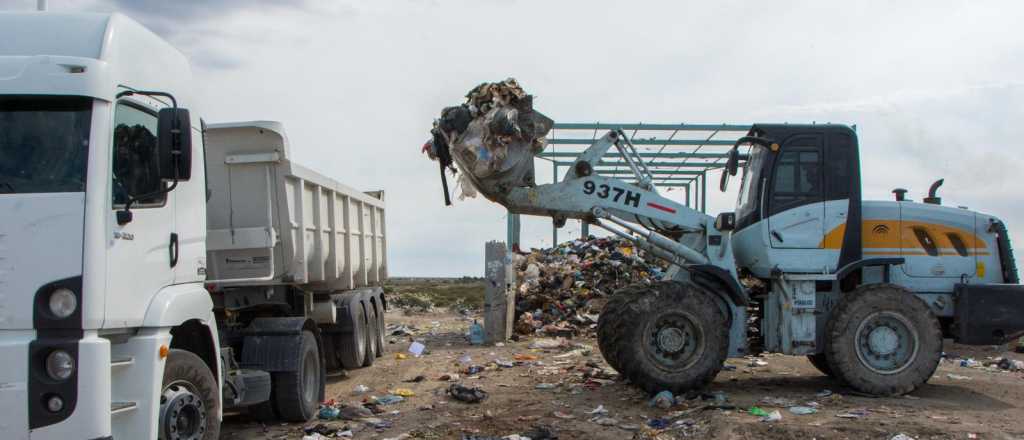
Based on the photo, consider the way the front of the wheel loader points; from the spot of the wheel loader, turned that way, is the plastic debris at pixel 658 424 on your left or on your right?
on your left

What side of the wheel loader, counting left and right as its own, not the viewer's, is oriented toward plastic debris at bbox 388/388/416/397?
front

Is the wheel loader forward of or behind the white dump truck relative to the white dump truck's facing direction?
behind

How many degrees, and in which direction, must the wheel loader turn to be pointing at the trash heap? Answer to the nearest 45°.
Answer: approximately 45° to its right

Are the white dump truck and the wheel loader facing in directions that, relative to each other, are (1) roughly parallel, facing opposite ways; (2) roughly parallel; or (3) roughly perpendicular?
roughly perpendicular

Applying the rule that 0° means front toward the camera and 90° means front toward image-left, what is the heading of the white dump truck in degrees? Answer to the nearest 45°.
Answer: approximately 45°

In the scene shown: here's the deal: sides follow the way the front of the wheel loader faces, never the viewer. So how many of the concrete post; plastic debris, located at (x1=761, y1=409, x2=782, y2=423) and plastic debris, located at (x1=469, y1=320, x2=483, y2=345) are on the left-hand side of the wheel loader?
1

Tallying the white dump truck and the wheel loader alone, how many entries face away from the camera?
0

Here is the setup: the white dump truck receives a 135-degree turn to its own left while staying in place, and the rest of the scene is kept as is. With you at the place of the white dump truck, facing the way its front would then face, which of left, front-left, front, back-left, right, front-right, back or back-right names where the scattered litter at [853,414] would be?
front

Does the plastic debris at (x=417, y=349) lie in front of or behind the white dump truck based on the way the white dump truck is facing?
behind

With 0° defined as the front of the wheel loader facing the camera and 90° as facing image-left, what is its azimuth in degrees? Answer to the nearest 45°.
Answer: approximately 90°

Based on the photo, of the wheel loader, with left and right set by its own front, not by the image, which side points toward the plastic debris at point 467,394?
front
